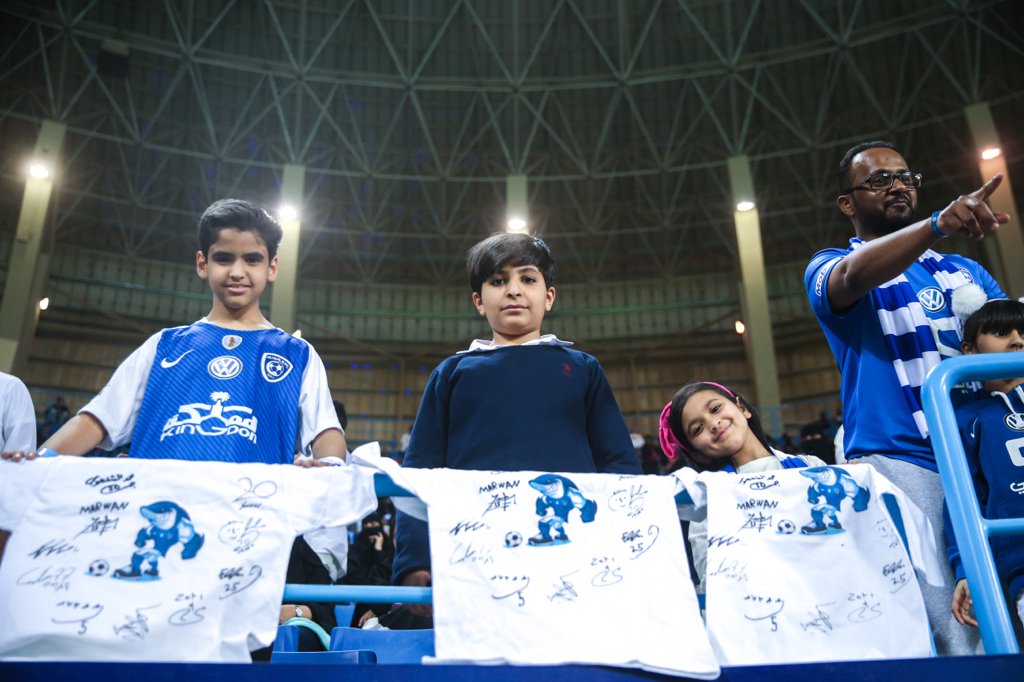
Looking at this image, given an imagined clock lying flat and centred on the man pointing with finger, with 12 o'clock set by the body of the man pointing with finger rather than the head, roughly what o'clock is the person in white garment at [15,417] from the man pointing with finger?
The person in white garment is roughly at 4 o'clock from the man pointing with finger.

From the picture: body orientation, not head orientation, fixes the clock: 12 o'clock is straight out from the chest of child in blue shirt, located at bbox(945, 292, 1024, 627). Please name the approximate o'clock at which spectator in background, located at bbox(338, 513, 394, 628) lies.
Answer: The spectator in background is roughly at 5 o'clock from the child in blue shirt.

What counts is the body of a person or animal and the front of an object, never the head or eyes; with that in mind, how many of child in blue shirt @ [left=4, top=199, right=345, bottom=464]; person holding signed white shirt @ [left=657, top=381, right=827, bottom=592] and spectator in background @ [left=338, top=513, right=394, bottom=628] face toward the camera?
3

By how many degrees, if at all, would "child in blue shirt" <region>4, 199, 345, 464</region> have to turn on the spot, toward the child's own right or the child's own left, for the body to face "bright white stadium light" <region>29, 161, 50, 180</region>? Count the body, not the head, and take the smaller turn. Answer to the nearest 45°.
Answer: approximately 180°

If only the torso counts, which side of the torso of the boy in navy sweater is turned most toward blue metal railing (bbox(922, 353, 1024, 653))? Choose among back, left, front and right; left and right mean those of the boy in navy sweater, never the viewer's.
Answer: left

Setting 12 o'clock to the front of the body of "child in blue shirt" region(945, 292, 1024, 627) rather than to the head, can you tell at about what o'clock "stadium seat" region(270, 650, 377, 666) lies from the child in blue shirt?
The stadium seat is roughly at 3 o'clock from the child in blue shirt.

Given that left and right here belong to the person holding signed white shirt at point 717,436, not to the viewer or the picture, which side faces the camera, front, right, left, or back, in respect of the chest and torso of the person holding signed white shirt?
front

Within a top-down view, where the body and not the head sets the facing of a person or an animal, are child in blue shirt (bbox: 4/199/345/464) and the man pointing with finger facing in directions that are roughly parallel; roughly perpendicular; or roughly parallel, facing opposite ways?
roughly parallel

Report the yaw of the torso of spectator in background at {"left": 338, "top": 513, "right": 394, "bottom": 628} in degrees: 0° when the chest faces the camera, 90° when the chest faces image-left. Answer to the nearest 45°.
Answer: approximately 0°

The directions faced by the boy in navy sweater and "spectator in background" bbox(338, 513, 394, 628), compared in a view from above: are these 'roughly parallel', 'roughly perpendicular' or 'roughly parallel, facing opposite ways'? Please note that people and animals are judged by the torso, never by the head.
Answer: roughly parallel

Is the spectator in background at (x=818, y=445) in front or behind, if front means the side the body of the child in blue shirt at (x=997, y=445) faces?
behind

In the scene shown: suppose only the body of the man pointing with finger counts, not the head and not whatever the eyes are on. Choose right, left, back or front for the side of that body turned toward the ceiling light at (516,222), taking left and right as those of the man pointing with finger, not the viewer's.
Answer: back

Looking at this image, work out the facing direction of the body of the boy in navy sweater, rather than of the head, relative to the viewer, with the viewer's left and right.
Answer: facing the viewer

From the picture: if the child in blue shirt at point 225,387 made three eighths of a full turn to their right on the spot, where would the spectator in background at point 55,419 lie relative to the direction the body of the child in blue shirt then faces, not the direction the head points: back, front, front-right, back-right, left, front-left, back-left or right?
front-right

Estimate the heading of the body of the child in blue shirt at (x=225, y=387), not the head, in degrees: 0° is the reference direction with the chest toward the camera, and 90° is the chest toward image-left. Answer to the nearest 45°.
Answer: approximately 0°
